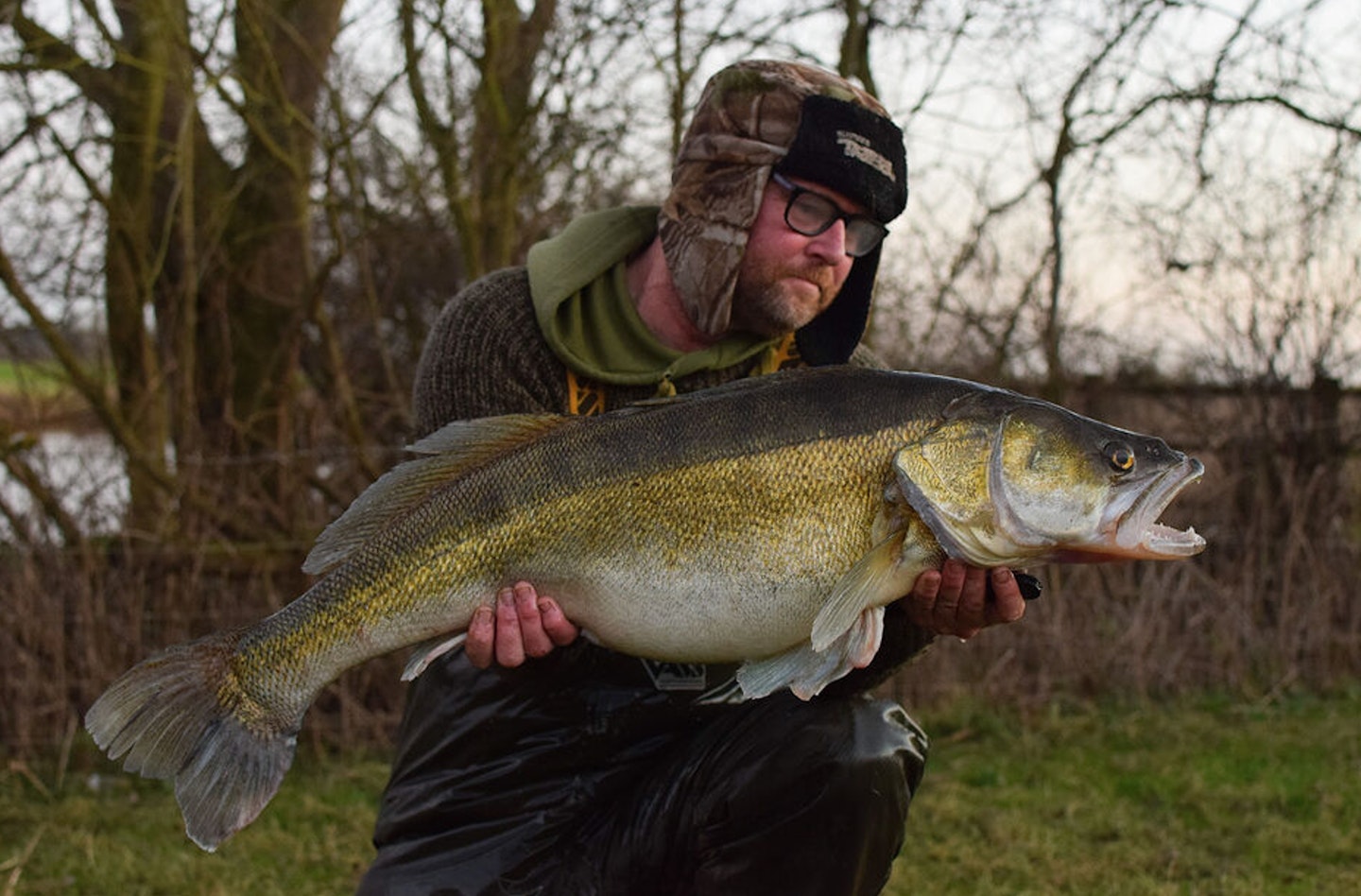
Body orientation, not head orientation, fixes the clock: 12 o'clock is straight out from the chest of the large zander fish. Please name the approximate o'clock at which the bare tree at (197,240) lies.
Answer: The bare tree is roughly at 8 o'clock from the large zander fish.

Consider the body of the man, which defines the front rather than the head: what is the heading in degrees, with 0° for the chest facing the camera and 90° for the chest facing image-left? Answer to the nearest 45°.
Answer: approximately 315°

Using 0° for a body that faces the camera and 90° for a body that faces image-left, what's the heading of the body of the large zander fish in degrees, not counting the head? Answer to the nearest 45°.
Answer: approximately 270°

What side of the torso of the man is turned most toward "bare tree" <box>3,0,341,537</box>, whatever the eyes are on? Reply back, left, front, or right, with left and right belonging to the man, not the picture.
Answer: back

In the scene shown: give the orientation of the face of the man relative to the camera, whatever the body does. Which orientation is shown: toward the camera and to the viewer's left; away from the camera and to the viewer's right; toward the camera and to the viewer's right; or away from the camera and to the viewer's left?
toward the camera and to the viewer's right
